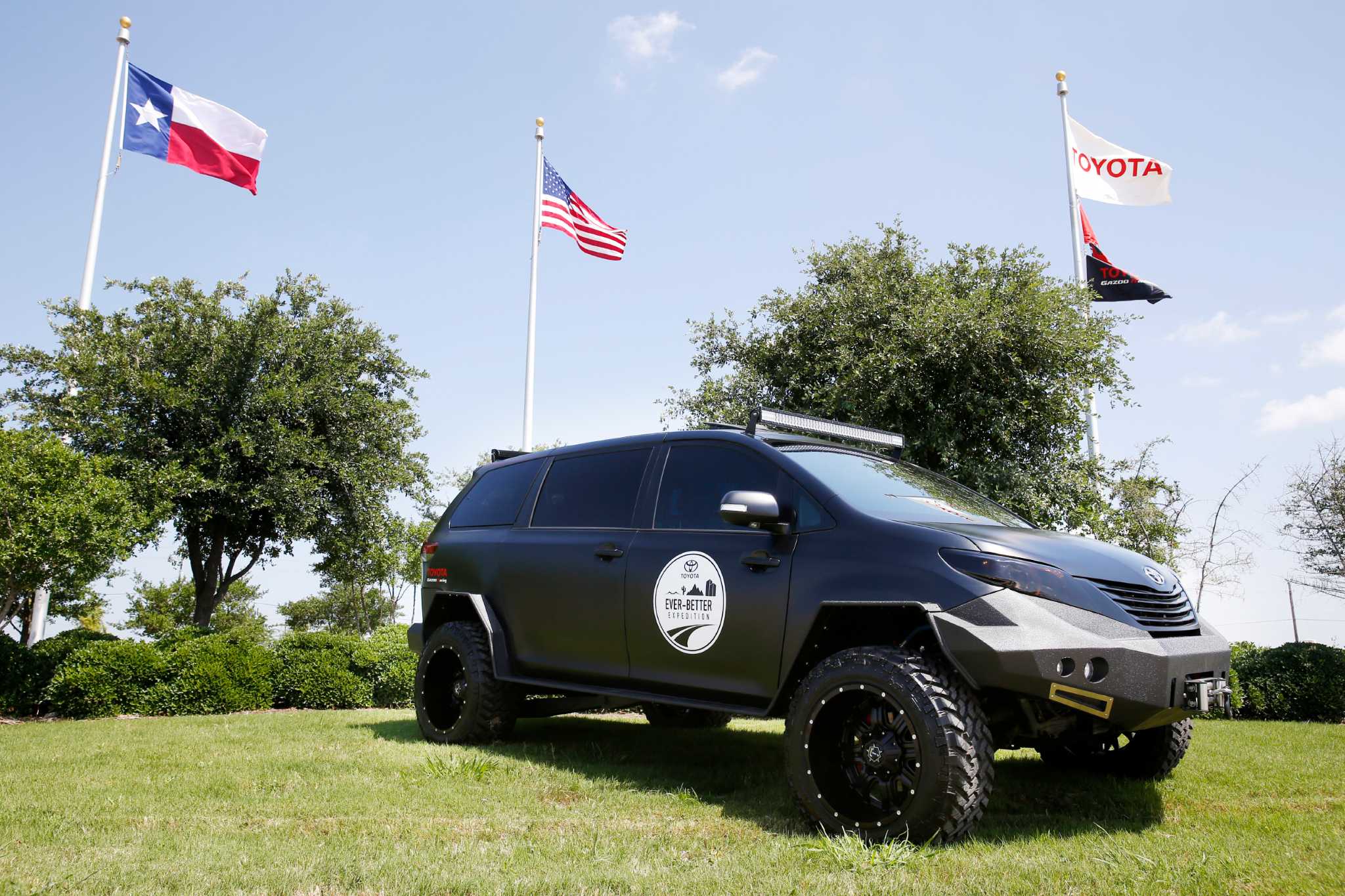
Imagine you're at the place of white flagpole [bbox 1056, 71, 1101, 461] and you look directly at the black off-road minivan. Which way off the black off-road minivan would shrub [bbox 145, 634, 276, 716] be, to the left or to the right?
right

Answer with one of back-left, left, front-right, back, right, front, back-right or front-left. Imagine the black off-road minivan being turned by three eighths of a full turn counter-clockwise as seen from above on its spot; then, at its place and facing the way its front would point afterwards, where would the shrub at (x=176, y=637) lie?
front-left

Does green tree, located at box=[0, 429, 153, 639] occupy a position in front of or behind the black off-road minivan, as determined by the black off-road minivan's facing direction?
behind

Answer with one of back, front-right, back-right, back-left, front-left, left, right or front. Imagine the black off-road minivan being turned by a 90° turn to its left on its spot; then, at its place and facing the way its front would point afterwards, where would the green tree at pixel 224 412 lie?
left

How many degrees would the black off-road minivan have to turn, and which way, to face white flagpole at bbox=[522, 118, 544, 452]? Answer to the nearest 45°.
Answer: approximately 180°

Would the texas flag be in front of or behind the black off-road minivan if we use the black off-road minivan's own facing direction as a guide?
behind

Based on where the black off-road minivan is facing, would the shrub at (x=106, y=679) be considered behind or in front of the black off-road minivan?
behind

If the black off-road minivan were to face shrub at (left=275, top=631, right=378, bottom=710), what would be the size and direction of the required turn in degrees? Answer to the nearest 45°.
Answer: approximately 180°

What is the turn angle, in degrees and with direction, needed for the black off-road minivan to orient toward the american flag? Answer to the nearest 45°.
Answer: approximately 135° to its left

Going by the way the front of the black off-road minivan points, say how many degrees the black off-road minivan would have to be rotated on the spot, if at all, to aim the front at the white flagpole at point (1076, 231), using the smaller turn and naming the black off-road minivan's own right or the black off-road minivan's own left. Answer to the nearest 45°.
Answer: approximately 135° to the black off-road minivan's own left

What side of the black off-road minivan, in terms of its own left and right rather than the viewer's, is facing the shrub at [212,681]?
back

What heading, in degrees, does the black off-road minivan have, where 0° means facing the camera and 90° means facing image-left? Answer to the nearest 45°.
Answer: approximately 315°

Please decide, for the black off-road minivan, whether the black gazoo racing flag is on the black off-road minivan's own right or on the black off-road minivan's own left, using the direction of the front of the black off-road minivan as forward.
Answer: on the black off-road minivan's own left

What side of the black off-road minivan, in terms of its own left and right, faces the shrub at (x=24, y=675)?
back

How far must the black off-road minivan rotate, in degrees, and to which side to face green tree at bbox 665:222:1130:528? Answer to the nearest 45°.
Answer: approximately 135° to its left

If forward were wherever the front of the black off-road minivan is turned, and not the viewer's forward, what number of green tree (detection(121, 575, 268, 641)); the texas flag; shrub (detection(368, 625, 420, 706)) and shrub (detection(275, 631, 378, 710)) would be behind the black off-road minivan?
4
